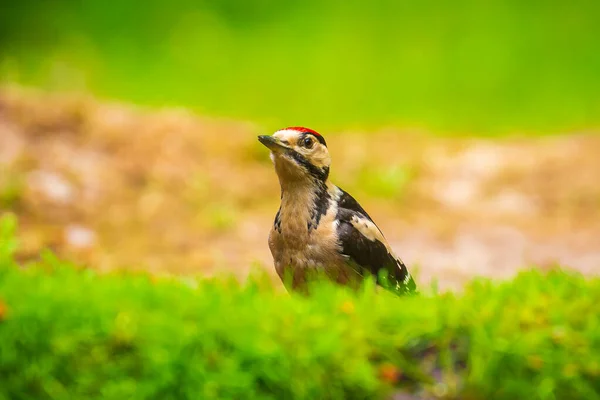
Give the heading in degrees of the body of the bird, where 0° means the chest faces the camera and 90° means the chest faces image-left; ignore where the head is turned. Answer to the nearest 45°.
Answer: approximately 45°
